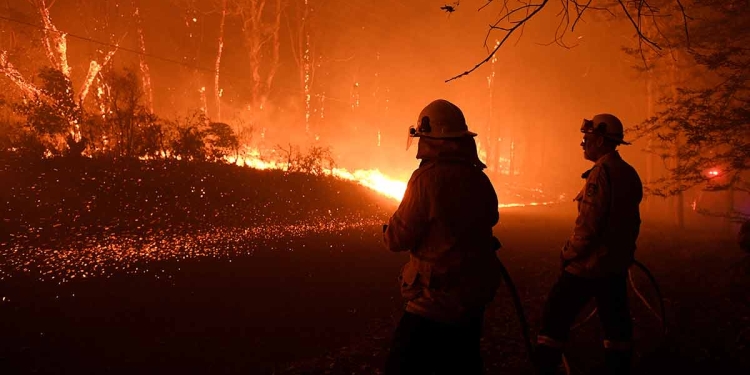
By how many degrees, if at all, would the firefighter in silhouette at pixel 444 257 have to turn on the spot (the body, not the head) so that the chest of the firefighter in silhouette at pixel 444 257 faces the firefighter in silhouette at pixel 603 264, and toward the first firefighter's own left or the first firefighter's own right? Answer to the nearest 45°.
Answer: approximately 90° to the first firefighter's own right

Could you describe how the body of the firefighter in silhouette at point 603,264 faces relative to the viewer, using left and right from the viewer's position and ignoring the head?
facing to the left of the viewer

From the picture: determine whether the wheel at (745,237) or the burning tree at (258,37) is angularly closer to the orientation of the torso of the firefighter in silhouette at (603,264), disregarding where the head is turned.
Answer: the burning tree

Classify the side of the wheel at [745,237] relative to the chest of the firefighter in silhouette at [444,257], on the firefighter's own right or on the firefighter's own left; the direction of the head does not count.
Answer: on the firefighter's own right

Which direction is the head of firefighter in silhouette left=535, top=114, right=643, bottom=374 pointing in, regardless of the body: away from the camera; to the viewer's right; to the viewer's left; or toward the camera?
to the viewer's left

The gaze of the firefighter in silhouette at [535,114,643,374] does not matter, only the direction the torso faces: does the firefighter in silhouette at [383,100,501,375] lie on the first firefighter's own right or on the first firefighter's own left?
on the first firefighter's own left

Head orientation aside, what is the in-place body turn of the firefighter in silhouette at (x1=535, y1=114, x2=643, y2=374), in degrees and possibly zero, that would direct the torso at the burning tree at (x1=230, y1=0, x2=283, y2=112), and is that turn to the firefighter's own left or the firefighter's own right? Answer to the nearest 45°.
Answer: approximately 45° to the firefighter's own right

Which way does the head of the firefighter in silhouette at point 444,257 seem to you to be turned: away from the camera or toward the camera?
away from the camera

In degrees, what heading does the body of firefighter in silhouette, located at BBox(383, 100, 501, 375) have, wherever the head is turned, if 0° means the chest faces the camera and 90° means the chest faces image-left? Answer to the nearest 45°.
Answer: approximately 135°
